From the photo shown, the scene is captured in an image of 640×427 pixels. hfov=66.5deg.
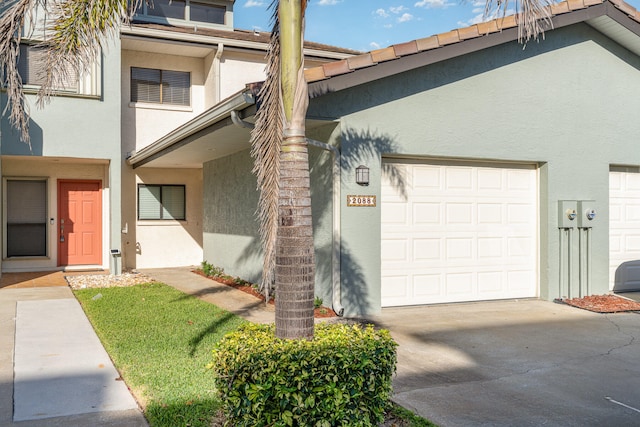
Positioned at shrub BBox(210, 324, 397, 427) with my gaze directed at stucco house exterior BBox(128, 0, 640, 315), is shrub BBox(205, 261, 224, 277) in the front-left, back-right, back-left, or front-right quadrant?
front-left

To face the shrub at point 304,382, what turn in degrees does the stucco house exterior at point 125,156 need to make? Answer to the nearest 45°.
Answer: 0° — it already faces it

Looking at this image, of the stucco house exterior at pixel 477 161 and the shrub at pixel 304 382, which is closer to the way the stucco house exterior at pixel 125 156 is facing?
the shrub

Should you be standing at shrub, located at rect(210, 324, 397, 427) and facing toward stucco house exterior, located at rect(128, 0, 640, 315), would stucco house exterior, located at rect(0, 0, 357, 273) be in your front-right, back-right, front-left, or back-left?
front-left

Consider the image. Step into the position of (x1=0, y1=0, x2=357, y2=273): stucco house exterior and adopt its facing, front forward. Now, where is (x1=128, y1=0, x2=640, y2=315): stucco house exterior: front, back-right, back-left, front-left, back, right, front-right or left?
front-left

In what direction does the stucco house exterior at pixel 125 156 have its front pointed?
toward the camera
